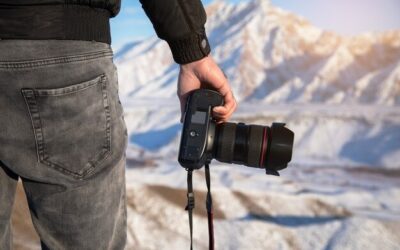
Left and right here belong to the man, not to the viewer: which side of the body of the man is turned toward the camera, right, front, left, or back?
back
